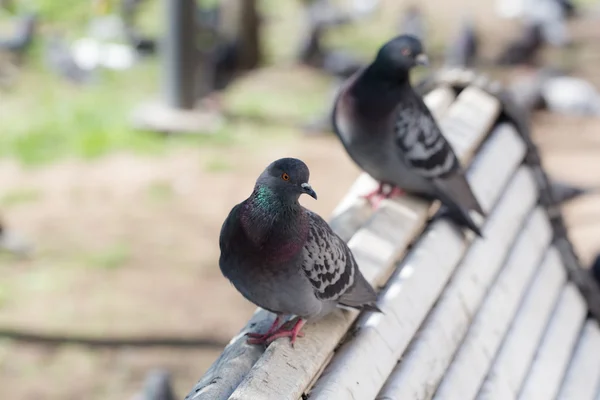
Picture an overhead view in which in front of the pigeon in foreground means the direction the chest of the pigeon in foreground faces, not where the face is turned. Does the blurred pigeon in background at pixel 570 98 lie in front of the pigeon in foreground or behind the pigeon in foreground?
behind

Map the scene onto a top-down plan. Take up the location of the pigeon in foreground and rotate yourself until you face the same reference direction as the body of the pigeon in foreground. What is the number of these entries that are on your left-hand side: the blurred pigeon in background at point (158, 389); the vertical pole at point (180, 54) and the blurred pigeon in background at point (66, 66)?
0

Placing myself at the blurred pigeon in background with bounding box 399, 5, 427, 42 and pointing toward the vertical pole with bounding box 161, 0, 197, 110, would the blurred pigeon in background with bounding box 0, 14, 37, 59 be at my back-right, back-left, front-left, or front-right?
front-right

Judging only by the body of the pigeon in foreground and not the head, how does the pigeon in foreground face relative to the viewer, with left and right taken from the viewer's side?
facing the viewer and to the left of the viewer
